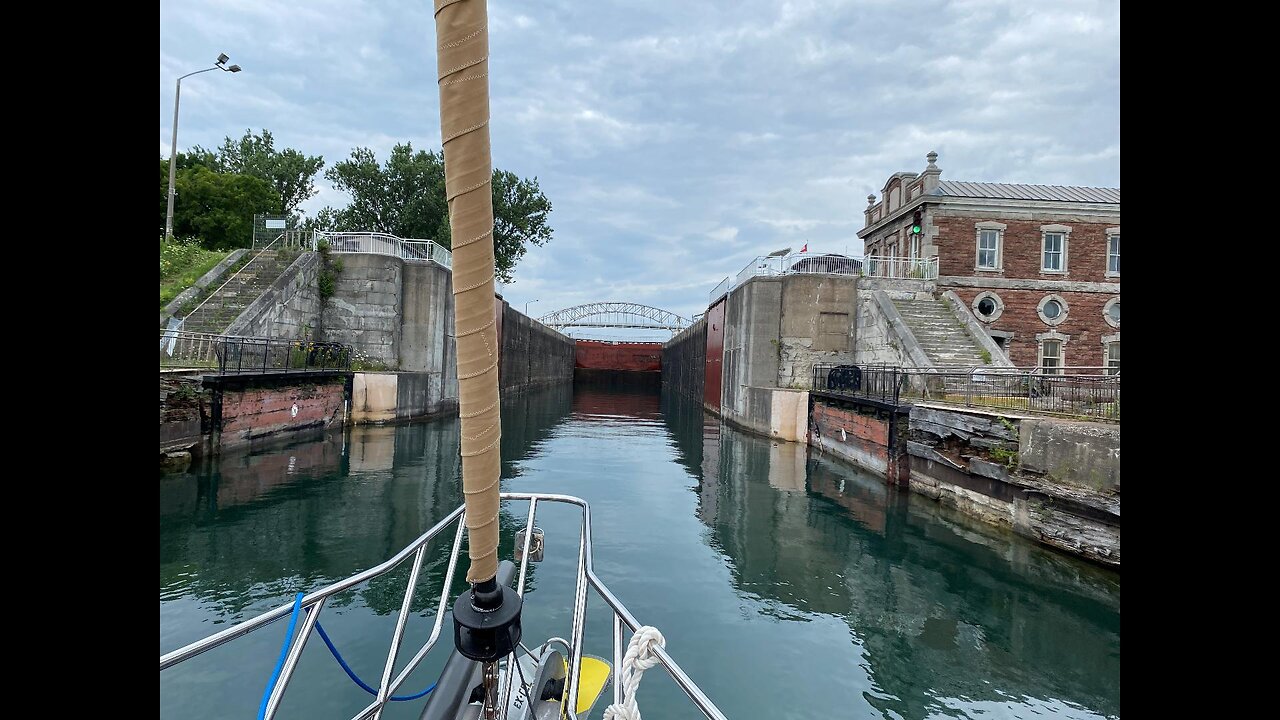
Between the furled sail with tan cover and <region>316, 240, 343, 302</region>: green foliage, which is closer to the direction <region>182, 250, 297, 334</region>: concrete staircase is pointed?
the furled sail with tan cover

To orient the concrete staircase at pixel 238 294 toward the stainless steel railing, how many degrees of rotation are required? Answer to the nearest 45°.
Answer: approximately 45° to its left

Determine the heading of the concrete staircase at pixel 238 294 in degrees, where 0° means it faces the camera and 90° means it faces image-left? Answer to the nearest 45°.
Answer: approximately 45°

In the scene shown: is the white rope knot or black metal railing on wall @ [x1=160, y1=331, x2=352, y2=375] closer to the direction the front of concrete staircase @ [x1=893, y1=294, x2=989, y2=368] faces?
the white rope knot

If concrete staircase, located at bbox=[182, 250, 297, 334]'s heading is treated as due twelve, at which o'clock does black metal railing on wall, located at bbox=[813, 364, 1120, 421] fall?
The black metal railing on wall is roughly at 9 o'clock from the concrete staircase.

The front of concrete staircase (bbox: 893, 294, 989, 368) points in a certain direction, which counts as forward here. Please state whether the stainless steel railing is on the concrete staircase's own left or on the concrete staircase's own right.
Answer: on the concrete staircase's own right

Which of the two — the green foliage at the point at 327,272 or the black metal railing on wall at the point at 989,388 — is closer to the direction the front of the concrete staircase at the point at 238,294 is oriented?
the black metal railing on wall

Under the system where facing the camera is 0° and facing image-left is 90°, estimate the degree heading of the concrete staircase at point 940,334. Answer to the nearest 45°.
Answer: approximately 315°

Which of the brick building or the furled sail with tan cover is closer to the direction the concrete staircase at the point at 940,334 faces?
the furled sail with tan cover

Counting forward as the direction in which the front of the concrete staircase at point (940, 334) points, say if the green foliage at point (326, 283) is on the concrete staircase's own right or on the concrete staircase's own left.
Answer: on the concrete staircase's own right

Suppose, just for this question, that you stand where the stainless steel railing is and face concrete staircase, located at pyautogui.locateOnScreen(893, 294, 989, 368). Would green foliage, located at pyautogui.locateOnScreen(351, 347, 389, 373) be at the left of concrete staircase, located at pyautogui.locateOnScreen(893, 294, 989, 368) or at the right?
left

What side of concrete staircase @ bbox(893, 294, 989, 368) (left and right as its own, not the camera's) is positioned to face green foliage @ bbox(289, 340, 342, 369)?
right
